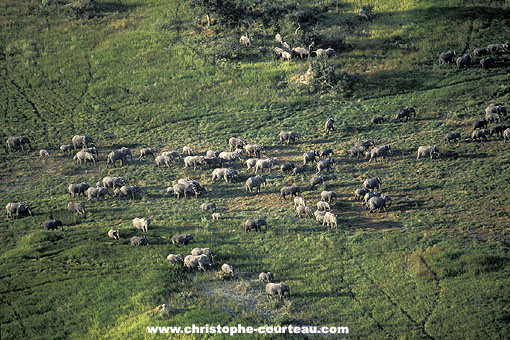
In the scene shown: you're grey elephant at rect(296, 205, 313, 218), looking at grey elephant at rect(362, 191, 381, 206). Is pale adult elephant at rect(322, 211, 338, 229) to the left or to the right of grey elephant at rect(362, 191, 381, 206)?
right

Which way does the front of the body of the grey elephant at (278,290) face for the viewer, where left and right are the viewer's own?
facing to the right of the viewer

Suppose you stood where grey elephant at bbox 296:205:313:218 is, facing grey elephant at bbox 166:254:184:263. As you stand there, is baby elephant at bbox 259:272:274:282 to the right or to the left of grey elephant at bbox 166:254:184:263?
left

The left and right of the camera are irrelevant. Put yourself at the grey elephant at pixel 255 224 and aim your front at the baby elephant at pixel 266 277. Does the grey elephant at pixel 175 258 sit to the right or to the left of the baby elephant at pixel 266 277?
right
